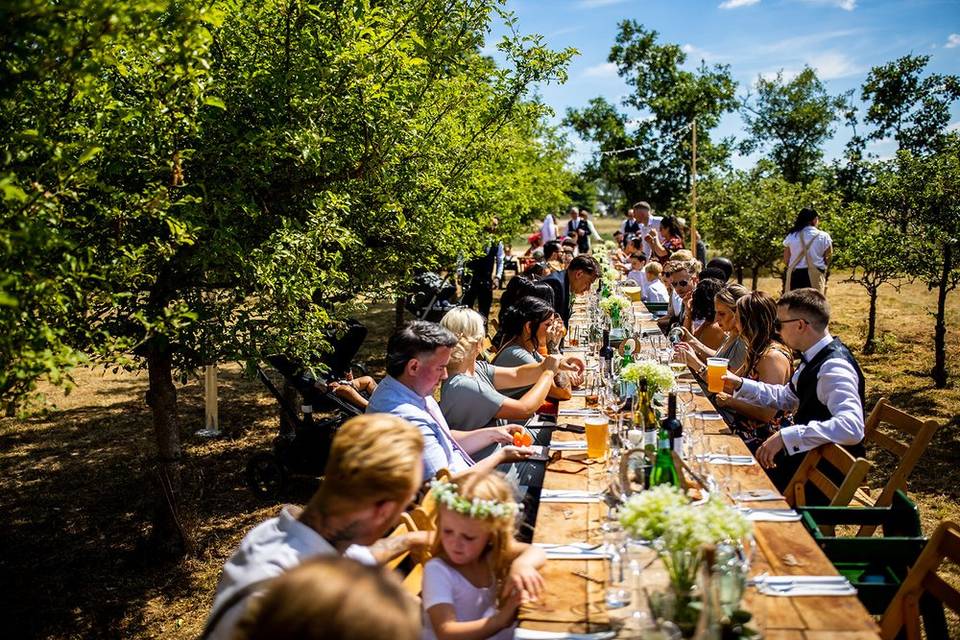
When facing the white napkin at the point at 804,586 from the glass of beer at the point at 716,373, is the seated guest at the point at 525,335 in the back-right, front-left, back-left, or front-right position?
back-right

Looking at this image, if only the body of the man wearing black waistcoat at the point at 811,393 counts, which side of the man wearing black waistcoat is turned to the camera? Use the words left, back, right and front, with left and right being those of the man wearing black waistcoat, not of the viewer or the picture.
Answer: left

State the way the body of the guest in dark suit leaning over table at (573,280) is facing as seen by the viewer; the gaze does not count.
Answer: to the viewer's right

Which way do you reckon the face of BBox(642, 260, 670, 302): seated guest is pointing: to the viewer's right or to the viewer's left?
to the viewer's left

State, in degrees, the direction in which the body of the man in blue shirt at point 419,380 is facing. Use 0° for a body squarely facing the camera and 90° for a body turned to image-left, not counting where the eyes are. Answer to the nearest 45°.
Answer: approximately 270°

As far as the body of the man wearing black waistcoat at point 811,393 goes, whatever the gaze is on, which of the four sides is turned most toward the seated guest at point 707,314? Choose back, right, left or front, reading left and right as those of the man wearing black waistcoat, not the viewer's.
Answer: right

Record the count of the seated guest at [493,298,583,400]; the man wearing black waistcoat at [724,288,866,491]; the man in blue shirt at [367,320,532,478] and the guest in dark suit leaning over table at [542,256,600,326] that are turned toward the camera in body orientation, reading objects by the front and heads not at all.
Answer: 0

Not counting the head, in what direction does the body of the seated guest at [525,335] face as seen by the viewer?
to the viewer's right

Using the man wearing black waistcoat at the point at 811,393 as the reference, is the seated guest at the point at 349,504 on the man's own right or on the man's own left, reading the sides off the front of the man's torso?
on the man's own left

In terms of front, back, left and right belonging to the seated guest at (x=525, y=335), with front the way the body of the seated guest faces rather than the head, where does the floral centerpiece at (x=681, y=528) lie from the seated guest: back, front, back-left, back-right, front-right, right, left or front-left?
right

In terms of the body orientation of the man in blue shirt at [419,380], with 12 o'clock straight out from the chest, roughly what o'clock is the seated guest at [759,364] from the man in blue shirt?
The seated guest is roughly at 11 o'clock from the man in blue shirt.

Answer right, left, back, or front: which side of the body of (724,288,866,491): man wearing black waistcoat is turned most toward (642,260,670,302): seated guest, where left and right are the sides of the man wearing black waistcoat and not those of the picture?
right

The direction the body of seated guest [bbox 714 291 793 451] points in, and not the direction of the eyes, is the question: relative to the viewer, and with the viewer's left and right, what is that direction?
facing to the left of the viewer

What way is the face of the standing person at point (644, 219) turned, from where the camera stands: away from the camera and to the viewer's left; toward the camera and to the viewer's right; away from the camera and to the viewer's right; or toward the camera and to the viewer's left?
toward the camera and to the viewer's left

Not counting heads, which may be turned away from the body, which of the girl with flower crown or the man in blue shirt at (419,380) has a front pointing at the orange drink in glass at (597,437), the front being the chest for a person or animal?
the man in blue shirt
